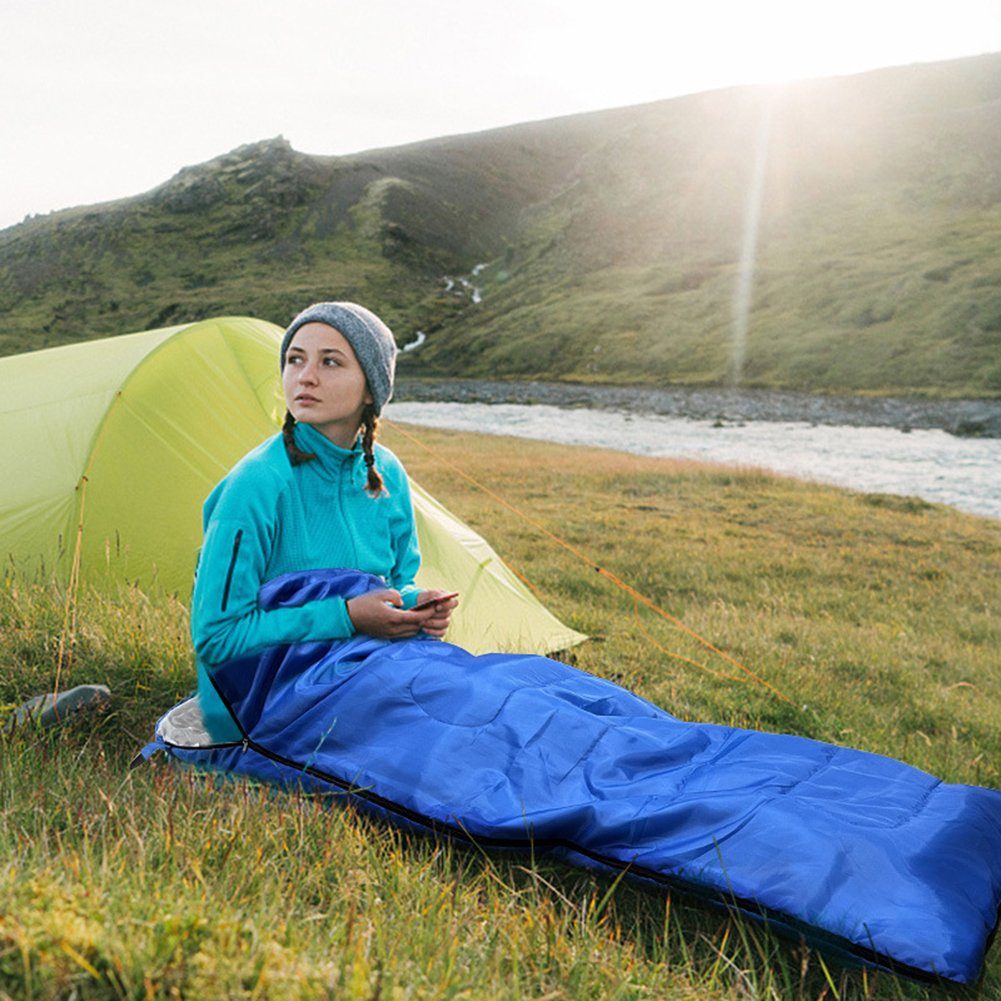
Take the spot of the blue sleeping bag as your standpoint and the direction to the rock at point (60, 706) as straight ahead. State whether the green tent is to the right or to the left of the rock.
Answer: right

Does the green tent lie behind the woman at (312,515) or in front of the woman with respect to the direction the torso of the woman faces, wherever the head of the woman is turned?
behind

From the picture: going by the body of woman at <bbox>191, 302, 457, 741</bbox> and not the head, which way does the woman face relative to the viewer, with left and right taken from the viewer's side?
facing the viewer and to the right of the viewer
